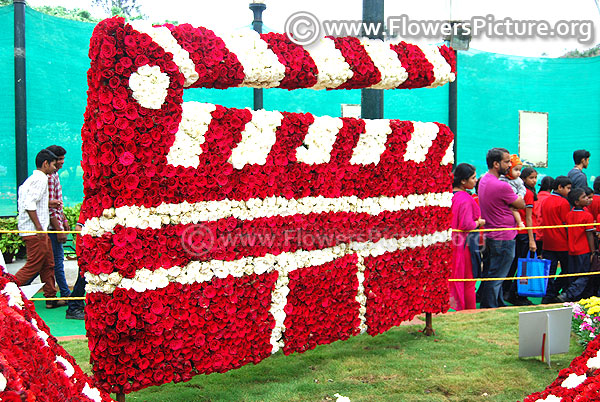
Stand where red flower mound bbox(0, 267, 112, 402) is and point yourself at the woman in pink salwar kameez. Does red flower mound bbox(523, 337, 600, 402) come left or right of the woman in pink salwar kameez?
right

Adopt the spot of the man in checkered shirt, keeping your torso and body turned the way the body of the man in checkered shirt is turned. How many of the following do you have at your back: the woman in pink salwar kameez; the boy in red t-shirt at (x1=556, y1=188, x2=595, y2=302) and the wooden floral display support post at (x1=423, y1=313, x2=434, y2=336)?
0

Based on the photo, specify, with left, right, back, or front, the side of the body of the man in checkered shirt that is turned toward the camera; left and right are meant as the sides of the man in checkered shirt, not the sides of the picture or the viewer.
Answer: right

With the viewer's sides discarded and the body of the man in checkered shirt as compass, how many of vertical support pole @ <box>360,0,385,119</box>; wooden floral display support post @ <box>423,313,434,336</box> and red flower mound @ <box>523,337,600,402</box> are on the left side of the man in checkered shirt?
0

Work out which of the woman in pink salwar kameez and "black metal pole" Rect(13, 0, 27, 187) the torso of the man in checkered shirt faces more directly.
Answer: the woman in pink salwar kameez

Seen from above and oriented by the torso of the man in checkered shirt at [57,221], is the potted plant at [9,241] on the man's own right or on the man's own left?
on the man's own left
